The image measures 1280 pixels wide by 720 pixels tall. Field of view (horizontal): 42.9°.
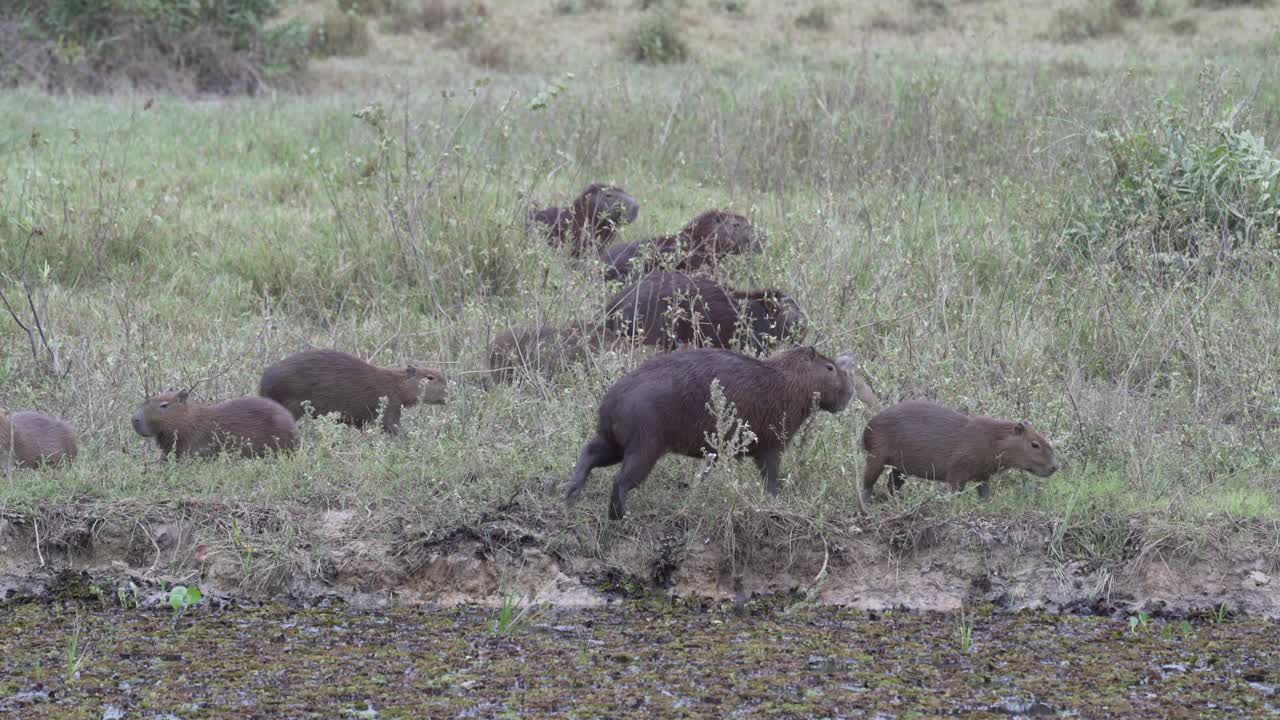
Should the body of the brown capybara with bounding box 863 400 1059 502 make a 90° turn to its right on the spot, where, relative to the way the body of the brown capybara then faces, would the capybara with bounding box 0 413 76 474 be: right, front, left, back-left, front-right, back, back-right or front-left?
right

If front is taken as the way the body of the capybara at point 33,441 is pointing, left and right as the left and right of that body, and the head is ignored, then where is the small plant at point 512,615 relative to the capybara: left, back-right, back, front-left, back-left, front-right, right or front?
back-left

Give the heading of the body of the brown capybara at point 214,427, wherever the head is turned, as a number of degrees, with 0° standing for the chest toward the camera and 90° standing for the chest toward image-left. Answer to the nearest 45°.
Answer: approximately 90°

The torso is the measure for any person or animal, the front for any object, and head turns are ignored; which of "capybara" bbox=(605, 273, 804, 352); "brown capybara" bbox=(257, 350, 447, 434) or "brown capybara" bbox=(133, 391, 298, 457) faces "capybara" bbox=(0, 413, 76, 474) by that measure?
"brown capybara" bbox=(133, 391, 298, 457)

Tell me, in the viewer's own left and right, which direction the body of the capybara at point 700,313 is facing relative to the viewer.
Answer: facing to the right of the viewer

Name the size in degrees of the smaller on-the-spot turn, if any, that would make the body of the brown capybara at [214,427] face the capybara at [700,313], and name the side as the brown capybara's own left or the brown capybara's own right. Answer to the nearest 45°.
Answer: approximately 180°

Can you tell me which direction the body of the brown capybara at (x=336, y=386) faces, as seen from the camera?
to the viewer's right

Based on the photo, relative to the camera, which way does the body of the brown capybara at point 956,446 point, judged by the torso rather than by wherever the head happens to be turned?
to the viewer's right

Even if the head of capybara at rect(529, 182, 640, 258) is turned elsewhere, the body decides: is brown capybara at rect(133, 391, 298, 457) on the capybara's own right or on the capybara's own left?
on the capybara's own right

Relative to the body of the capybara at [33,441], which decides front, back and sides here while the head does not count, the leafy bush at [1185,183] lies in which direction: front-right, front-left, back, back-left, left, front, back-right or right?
back

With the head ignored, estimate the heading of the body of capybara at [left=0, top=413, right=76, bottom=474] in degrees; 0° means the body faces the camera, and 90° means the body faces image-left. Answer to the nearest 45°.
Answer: approximately 90°

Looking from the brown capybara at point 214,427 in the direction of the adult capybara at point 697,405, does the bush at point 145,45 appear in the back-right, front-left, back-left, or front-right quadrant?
back-left

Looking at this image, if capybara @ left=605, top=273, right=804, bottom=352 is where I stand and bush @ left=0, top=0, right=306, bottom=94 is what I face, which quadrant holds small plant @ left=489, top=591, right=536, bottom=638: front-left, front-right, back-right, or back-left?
back-left
